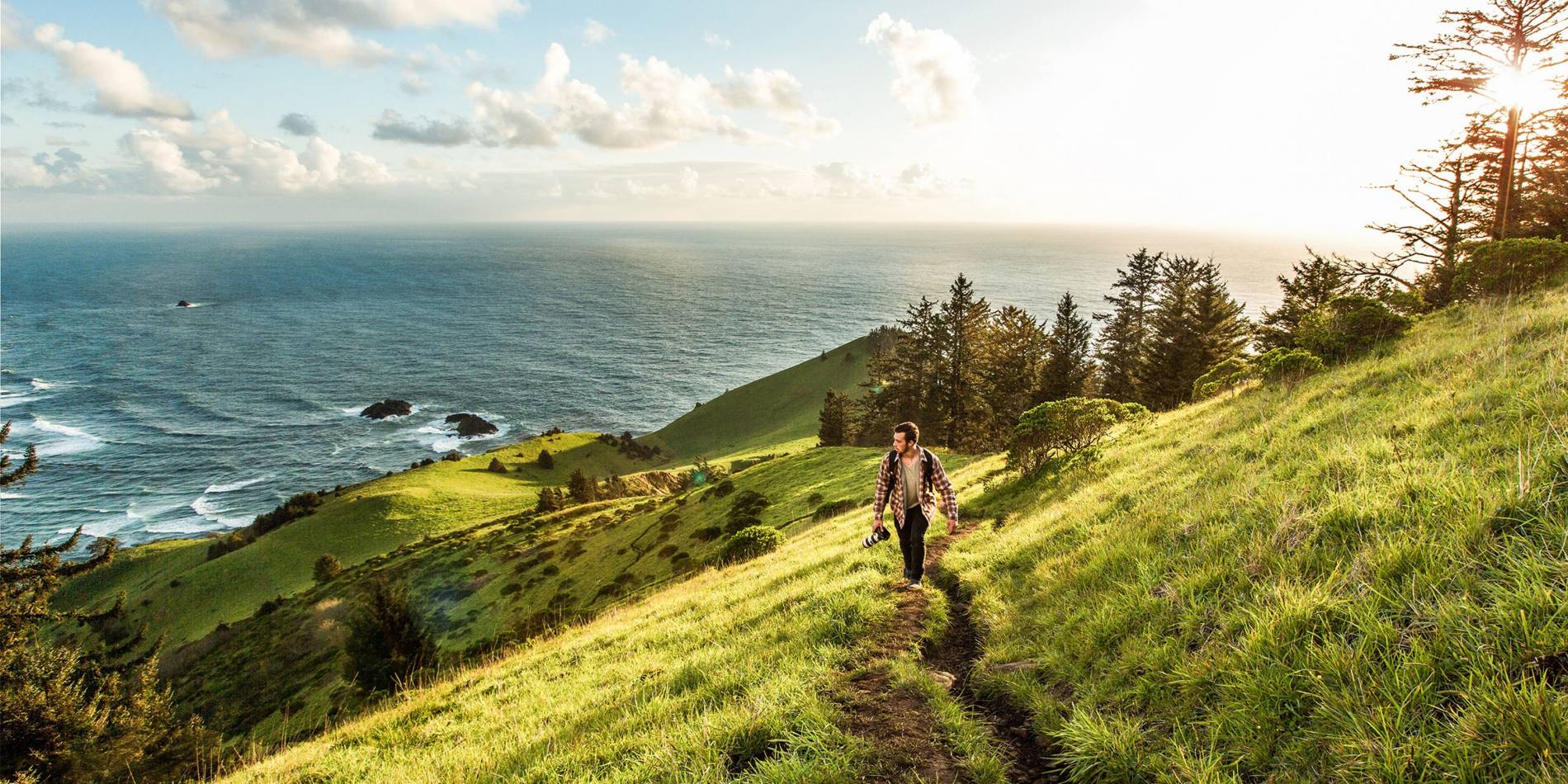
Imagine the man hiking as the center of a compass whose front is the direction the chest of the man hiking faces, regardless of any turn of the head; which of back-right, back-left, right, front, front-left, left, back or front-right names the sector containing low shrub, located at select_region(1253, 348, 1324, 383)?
back-left

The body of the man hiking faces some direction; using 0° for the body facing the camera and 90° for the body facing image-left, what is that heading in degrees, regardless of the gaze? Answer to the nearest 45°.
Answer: approximately 0°

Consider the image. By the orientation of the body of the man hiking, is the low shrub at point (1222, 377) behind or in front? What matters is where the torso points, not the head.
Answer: behind

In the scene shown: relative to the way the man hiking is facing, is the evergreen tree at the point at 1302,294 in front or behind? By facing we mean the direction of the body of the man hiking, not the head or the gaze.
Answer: behind
